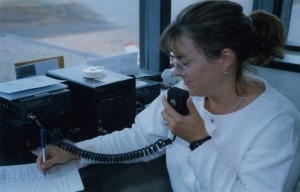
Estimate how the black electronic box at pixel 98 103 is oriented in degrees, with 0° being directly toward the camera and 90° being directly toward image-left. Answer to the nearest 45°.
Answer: approximately 315°

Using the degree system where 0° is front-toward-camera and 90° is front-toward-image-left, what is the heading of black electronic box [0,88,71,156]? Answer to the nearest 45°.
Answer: approximately 315°

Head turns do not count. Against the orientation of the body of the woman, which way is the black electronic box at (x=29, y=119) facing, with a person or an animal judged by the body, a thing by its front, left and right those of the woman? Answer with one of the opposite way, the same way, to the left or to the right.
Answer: to the left

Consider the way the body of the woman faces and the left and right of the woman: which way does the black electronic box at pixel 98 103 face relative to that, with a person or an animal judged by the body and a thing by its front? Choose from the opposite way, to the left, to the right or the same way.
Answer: to the left
